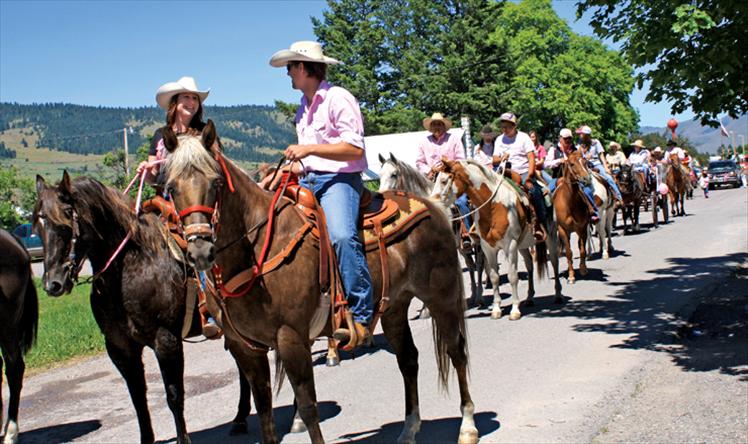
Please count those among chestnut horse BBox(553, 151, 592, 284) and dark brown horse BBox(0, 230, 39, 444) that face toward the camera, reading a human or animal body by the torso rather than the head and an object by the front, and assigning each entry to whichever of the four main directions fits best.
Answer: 1

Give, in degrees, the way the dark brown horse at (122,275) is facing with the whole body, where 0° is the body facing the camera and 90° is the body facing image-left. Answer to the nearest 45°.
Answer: approximately 45°

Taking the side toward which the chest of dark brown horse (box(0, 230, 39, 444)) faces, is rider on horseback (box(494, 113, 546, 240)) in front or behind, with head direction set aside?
behind

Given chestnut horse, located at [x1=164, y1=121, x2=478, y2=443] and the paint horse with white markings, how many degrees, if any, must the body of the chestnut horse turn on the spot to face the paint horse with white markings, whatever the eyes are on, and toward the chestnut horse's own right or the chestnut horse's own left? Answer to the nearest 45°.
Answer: approximately 180°

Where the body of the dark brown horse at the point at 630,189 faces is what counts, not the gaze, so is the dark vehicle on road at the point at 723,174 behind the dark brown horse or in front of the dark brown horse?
behind

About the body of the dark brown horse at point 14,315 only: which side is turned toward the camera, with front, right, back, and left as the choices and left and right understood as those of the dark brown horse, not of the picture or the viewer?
left

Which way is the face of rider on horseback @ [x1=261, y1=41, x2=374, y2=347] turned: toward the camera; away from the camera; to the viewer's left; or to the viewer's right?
to the viewer's left

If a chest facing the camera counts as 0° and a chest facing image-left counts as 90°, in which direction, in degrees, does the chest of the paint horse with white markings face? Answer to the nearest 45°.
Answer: approximately 45°

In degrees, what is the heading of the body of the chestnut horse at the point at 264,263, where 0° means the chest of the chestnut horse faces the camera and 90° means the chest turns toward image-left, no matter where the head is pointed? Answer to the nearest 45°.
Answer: approximately 45°

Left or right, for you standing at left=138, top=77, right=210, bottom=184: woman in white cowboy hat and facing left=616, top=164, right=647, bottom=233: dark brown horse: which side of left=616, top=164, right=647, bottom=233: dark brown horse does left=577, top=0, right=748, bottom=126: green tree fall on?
right
